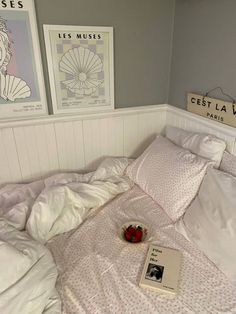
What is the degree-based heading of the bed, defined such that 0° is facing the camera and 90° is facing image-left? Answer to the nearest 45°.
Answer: approximately 45°

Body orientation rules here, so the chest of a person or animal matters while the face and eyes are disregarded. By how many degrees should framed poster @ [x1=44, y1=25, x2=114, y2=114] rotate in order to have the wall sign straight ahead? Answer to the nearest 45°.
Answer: approximately 45° to its left

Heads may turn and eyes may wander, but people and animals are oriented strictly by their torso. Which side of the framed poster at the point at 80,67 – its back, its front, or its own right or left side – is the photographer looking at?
front

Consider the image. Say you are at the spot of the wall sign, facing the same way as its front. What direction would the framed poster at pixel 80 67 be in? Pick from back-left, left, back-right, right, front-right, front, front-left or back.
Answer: front-right

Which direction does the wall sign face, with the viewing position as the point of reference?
facing the viewer and to the left of the viewer

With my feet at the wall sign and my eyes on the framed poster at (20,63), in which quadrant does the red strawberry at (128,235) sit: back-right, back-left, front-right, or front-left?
front-left

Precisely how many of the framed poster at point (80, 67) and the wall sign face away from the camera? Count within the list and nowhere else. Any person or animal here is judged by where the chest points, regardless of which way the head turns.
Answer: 0

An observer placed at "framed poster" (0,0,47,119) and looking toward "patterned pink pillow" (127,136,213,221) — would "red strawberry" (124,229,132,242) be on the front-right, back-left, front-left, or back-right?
front-right

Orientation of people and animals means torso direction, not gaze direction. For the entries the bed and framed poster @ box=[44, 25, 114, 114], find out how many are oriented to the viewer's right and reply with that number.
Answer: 0

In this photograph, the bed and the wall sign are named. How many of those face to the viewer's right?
0

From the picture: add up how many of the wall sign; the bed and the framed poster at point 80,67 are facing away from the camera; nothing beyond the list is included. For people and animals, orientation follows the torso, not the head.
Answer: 0

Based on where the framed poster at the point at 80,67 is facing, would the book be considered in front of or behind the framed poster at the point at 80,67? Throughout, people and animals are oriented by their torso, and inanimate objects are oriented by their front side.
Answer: in front

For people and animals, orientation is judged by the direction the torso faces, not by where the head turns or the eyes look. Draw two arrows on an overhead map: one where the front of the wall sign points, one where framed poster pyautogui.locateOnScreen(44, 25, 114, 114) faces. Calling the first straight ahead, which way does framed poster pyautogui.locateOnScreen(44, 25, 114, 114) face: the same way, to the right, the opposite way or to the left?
to the left
